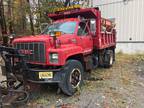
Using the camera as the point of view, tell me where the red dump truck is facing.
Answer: facing the viewer and to the left of the viewer

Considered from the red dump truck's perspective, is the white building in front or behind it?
behind
